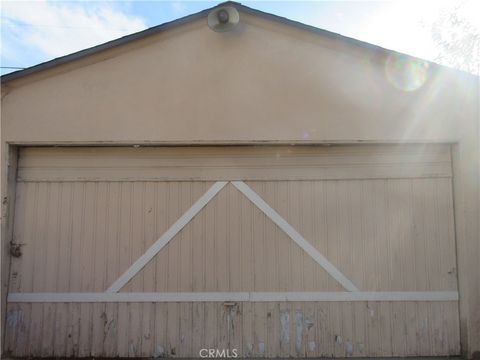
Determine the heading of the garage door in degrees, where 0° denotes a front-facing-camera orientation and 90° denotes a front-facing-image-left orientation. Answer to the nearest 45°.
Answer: approximately 0°
